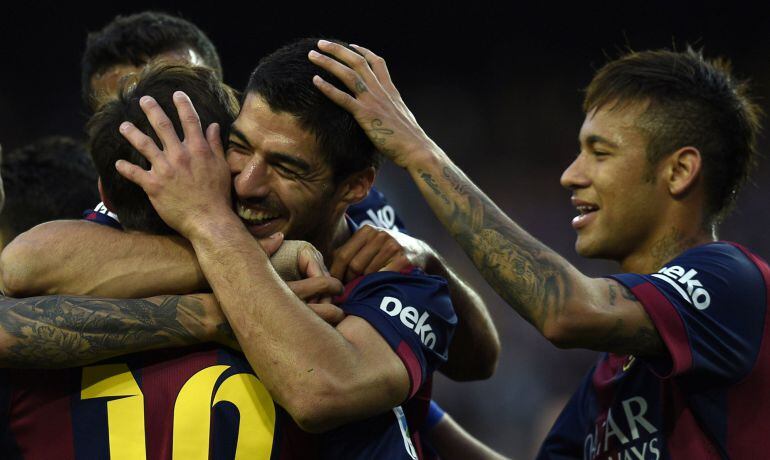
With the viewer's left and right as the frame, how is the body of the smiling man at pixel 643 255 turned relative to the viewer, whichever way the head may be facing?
facing the viewer and to the left of the viewer

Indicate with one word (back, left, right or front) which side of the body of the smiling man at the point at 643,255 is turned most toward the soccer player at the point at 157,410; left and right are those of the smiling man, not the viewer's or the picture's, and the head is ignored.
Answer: front

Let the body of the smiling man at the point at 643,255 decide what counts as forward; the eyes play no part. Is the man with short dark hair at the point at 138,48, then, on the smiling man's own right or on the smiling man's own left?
on the smiling man's own right

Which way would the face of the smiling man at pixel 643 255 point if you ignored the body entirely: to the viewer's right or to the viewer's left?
to the viewer's left

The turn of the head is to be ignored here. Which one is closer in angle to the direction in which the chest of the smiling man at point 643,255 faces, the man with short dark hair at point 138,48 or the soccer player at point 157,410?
the soccer player
